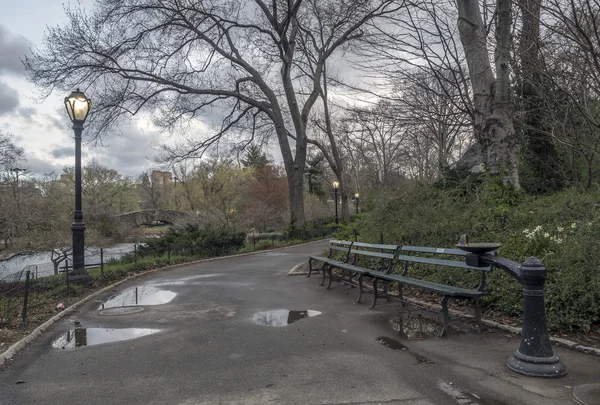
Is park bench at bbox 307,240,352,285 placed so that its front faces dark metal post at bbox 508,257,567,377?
no

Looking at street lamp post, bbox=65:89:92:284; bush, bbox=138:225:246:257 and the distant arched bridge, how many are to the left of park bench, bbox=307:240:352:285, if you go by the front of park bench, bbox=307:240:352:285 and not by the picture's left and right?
0

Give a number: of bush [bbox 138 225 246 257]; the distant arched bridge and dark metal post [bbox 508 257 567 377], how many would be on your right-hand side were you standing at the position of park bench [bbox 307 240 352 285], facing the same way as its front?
2

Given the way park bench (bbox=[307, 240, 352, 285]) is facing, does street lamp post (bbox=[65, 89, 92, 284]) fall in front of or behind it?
in front

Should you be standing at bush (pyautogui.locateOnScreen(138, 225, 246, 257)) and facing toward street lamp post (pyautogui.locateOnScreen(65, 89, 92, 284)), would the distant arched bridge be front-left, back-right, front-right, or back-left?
back-right

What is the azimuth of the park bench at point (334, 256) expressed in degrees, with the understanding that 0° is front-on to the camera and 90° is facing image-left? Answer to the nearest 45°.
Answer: approximately 45°

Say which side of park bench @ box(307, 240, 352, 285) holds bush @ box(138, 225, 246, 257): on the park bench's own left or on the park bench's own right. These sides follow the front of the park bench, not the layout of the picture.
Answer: on the park bench's own right

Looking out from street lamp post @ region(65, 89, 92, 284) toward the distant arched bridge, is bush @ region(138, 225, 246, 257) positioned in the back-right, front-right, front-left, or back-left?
front-right

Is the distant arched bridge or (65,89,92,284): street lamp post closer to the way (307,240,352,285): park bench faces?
the street lamp post

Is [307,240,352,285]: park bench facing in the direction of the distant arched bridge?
no

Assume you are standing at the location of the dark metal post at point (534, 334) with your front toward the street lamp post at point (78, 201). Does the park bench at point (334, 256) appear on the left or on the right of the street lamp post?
right
